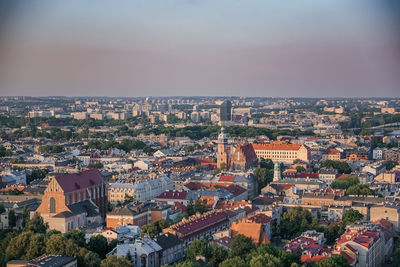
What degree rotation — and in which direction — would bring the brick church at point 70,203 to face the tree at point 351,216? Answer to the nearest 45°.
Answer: approximately 135° to its left

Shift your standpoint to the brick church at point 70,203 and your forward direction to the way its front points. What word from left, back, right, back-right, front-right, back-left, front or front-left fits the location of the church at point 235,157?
back

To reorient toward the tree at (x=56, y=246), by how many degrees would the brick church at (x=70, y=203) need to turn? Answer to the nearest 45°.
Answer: approximately 45° to its left

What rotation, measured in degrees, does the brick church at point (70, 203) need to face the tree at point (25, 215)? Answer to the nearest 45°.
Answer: approximately 45° to its right

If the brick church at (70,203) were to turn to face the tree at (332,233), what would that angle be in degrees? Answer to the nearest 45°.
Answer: approximately 90° to its left

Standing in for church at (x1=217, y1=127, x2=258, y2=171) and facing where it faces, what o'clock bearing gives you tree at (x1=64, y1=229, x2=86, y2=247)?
The tree is roughly at 11 o'clock from the church.

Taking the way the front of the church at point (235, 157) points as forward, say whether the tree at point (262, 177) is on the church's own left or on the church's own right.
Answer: on the church's own left

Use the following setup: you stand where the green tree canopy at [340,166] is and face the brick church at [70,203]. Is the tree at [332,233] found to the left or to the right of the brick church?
left

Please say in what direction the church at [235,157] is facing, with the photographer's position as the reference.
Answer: facing the viewer and to the left of the viewer
